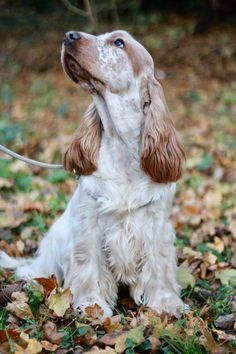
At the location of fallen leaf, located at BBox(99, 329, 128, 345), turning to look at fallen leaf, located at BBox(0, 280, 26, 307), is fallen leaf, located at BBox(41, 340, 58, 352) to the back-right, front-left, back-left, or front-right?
front-left

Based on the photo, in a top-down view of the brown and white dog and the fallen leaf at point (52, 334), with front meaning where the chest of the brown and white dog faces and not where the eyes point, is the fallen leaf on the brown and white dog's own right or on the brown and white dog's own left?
on the brown and white dog's own right

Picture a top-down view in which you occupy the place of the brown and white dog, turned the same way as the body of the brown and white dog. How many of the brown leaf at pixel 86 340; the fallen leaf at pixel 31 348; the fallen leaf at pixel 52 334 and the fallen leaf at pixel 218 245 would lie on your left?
1

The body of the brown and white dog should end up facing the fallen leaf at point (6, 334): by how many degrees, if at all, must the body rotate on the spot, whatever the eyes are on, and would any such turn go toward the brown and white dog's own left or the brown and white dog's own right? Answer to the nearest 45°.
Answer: approximately 90° to the brown and white dog's own right

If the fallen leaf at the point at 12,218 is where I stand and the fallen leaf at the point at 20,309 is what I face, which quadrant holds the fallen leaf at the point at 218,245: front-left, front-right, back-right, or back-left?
front-left

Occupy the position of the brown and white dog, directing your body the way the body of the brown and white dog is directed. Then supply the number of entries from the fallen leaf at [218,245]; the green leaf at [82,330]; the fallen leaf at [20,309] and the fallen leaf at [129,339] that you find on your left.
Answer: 1

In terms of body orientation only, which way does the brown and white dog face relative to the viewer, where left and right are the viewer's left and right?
facing the viewer and to the right of the viewer

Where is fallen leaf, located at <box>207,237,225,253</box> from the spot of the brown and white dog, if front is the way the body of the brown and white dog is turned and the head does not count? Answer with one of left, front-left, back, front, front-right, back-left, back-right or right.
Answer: left

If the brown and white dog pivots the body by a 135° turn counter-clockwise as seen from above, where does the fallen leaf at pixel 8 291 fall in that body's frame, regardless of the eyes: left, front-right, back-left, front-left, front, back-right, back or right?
left

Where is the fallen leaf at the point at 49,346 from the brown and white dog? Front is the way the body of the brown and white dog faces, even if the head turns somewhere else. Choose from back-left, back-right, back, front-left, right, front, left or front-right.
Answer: right

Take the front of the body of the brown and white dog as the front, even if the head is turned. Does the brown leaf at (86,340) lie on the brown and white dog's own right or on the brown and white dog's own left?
on the brown and white dog's own right

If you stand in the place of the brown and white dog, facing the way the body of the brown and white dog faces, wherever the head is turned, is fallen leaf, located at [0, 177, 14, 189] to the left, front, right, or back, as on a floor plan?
back

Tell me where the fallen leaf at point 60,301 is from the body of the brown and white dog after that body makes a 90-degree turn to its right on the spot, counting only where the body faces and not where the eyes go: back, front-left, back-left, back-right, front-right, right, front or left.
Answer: front
